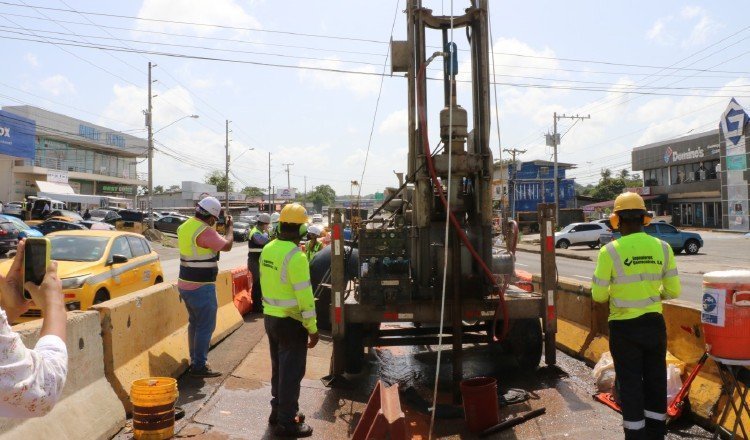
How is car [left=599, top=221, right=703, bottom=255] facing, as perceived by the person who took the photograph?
facing to the right of the viewer

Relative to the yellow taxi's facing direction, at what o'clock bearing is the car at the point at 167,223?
The car is roughly at 5 o'clock from the yellow taxi.

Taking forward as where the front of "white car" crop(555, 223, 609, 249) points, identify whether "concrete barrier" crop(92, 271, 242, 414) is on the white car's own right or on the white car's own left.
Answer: on the white car's own left

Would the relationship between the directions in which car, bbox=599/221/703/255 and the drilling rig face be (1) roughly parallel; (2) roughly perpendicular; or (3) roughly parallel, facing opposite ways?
roughly perpendicular

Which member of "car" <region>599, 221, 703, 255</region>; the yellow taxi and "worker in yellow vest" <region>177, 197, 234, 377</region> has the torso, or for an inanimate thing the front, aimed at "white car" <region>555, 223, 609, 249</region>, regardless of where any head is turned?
the worker in yellow vest

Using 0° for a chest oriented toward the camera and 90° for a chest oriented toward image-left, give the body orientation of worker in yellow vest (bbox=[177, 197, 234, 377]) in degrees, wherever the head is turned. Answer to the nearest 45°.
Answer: approximately 225°

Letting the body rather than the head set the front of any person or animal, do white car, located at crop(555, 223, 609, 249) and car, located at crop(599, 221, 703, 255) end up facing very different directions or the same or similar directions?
very different directions

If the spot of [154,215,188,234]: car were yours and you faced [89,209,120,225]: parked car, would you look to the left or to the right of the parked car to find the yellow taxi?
left
